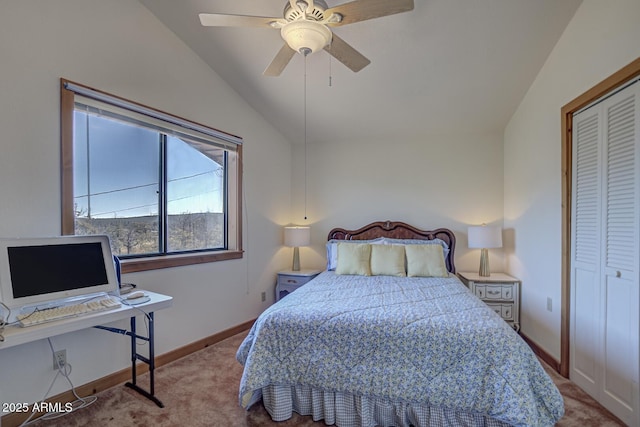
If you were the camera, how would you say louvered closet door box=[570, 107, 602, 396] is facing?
facing the viewer and to the left of the viewer

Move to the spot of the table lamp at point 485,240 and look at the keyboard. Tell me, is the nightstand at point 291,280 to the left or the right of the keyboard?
right

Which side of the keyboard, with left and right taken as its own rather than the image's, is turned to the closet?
front

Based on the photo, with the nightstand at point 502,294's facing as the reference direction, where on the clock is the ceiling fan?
The ceiling fan is roughly at 1 o'clock from the nightstand.

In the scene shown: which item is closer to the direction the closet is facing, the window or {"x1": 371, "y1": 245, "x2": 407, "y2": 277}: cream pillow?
the window

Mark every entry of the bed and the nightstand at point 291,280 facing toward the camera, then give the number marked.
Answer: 2

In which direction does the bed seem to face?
toward the camera

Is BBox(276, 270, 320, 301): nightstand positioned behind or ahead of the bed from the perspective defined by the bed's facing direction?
behind

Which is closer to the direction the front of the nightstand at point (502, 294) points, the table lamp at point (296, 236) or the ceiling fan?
the ceiling fan

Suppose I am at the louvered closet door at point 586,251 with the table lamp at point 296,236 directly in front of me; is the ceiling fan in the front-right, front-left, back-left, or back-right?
front-left

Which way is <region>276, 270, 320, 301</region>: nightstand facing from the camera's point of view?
toward the camera

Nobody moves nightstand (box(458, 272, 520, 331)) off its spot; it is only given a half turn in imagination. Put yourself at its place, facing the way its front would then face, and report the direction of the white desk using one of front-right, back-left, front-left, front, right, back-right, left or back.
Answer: back-left

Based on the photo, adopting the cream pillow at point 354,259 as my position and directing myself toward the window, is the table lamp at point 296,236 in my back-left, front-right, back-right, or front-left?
front-right

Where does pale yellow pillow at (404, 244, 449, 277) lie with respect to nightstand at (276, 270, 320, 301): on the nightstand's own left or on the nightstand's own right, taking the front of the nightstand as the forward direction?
on the nightstand's own left

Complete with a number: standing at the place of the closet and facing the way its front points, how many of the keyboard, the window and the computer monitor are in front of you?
3

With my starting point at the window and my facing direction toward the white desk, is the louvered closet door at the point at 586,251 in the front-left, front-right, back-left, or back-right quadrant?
front-left

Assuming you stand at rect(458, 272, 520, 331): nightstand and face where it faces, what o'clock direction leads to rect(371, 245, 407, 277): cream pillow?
The cream pillow is roughly at 2 o'clock from the nightstand.
